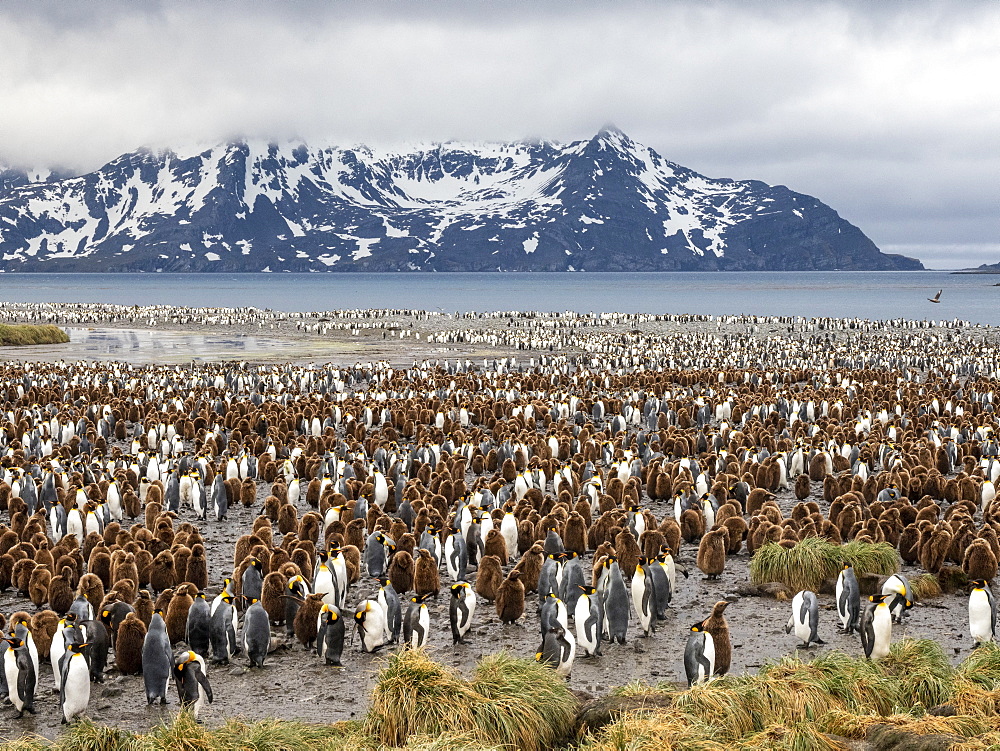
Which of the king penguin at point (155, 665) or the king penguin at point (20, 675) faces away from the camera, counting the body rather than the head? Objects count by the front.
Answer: the king penguin at point (155, 665)

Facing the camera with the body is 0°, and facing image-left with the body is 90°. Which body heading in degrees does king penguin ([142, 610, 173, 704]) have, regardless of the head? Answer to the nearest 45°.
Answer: approximately 180°

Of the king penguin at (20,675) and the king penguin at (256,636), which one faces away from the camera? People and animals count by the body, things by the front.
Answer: the king penguin at (256,636)

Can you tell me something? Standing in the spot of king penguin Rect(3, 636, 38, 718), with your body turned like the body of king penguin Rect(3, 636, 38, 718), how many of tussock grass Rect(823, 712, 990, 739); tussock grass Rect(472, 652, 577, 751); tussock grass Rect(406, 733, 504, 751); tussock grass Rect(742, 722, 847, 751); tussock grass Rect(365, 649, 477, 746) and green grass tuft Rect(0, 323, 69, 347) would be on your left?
5

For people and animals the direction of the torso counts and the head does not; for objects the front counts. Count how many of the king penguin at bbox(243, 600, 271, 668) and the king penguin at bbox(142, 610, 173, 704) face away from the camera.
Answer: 2

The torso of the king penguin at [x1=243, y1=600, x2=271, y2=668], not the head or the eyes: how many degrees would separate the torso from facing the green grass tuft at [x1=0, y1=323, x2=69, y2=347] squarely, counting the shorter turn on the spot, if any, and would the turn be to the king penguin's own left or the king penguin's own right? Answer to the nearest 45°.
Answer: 0° — it already faces it

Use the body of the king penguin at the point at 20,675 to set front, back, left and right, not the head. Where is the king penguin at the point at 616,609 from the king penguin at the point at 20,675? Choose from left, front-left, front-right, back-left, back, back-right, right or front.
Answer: back-left

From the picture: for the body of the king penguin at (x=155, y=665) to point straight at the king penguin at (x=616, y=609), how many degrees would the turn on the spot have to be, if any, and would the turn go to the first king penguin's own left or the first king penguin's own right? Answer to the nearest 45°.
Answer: approximately 90° to the first king penguin's own right

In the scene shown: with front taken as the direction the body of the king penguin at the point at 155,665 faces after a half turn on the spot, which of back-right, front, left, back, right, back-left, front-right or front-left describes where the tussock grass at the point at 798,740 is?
front-left

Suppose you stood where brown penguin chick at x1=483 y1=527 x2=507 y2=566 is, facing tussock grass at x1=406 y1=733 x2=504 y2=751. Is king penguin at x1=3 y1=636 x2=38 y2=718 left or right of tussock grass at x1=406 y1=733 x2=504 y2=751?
right

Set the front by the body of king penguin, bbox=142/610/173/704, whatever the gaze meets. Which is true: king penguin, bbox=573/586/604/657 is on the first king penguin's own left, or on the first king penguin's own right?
on the first king penguin's own right

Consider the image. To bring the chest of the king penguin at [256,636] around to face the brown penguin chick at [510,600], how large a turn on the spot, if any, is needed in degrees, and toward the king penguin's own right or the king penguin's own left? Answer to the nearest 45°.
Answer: approximately 90° to the king penguin's own right

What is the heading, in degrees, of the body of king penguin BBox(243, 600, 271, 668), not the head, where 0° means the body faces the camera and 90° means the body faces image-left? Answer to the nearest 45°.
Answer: approximately 180°
